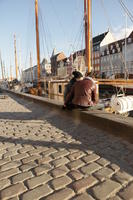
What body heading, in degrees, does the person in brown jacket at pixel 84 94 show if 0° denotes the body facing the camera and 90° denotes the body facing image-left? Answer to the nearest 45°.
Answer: approximately 225°

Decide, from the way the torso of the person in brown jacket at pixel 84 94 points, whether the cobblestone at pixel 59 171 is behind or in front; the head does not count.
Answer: behind

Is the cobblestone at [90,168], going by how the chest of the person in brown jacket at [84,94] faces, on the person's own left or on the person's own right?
on the person's own right

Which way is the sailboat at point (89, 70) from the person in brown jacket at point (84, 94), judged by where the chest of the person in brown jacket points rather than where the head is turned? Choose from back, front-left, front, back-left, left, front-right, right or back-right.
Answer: front-left

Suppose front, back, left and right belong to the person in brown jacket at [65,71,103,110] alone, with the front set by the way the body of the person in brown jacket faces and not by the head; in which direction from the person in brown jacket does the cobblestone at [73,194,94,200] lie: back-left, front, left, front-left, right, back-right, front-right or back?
back-right

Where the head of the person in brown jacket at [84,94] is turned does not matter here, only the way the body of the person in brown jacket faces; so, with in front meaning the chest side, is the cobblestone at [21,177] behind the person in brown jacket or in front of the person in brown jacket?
behind

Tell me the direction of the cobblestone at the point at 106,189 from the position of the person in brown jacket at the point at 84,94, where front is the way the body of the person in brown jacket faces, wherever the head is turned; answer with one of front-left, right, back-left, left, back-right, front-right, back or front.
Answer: back-right

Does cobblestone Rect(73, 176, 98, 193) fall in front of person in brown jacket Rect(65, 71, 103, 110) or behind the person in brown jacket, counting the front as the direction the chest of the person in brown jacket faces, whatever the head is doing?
behind
